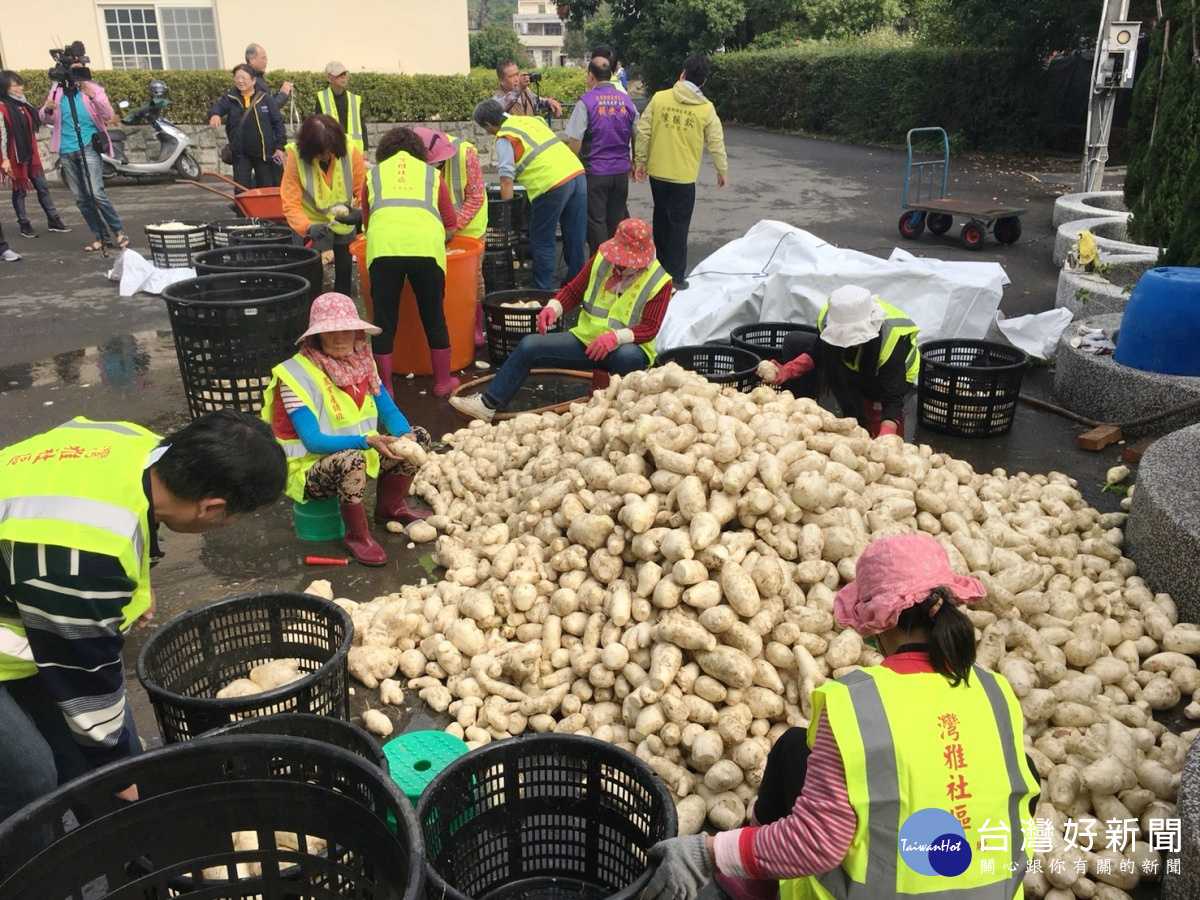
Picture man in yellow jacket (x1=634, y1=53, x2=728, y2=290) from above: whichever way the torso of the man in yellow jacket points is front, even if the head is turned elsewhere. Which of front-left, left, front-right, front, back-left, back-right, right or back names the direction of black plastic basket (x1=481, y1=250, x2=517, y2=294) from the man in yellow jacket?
left

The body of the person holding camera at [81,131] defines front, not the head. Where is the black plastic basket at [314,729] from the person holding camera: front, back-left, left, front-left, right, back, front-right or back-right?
front

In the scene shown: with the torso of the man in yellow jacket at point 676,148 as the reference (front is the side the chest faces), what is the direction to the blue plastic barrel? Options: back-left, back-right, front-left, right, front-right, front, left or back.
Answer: back-right

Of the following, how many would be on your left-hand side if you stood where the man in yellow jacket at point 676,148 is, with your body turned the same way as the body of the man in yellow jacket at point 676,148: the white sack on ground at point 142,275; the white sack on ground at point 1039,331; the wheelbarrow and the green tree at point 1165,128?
2

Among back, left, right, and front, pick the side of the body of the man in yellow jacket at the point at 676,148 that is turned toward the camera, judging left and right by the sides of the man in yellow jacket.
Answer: back

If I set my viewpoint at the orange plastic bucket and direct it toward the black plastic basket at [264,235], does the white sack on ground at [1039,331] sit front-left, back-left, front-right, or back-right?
back-right

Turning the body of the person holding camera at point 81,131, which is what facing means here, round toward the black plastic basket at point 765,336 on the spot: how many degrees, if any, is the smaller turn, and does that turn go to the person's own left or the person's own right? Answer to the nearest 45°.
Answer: approximately 45° to the person's own left

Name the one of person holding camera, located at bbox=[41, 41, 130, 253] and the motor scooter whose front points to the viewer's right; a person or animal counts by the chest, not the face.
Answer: the motor scooter

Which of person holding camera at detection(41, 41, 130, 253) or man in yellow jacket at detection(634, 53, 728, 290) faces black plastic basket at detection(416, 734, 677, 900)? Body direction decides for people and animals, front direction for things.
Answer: the person holding camera

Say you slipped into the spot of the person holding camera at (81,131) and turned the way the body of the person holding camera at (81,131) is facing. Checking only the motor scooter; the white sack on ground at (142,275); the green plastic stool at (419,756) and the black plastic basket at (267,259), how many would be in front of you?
3

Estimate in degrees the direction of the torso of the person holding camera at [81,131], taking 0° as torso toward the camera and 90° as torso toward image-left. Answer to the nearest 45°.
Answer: approximately 0°

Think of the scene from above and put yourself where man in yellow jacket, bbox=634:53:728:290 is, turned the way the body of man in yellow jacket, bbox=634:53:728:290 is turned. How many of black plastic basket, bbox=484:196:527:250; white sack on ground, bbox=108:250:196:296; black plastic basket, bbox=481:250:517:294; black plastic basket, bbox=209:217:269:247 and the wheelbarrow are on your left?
5

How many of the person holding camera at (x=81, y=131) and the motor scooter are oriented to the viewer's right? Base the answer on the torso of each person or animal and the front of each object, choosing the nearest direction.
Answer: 1

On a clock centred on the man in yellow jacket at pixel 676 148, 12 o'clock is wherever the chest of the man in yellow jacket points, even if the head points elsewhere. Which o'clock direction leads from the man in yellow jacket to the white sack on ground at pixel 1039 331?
The white sack on ground is roughly at 4 o'clock from the man in yellow jacket.

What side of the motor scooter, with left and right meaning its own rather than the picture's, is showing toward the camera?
right

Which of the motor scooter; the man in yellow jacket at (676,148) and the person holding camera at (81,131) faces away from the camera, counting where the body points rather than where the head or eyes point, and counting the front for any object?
the man in yellow jacket
